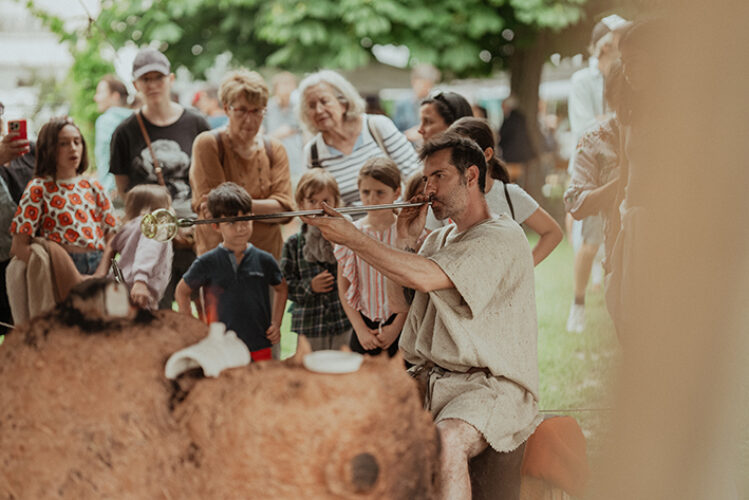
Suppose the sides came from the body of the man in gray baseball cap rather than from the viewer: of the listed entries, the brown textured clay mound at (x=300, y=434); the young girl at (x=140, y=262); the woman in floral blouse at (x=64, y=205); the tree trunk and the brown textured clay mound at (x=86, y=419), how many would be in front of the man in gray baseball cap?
4

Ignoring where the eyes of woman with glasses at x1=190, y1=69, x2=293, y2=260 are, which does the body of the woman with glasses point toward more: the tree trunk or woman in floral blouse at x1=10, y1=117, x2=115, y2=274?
the woman in floral blouse

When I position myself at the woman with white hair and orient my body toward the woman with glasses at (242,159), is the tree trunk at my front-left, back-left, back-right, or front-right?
back-right

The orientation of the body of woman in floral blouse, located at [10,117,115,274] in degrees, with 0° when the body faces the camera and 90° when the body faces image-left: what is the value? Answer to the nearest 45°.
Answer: approximately 315°

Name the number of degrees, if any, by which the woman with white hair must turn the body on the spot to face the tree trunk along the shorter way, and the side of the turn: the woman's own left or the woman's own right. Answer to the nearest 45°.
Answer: approximately 180°

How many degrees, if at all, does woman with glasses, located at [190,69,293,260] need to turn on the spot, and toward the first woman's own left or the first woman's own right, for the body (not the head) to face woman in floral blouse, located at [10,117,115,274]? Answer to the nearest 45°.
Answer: approximately 45° to the first woman's own right

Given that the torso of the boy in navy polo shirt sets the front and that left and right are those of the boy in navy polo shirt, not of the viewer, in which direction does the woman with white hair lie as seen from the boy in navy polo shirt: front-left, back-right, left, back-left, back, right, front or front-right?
back-left

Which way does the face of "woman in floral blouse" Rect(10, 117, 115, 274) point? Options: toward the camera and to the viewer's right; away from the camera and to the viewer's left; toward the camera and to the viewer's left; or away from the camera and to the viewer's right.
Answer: toward the camera and to the viewer's right

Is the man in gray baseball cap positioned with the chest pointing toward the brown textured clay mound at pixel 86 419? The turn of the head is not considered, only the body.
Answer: yes

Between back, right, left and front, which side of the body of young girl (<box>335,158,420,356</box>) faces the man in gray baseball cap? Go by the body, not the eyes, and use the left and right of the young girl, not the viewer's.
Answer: right

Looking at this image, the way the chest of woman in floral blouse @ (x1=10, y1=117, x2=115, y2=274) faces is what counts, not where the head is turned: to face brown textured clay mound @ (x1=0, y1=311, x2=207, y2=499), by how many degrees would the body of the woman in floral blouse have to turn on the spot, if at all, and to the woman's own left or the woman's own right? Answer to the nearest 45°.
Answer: approximately 45° to the woman's own right

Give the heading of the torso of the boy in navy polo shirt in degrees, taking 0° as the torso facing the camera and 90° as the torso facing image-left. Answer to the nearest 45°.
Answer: approximately 0°
